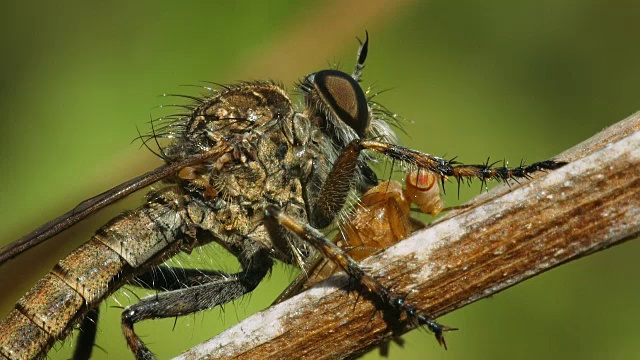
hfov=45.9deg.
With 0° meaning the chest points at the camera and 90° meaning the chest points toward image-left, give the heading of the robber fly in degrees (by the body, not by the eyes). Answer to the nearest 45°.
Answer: approximately 270°
